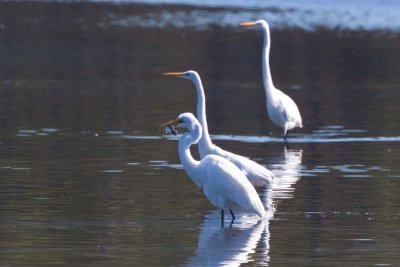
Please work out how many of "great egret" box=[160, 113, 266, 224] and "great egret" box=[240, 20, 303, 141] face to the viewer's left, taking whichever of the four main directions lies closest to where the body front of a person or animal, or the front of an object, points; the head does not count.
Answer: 2

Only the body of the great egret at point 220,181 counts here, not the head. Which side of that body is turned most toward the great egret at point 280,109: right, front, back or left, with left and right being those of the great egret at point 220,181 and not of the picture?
right

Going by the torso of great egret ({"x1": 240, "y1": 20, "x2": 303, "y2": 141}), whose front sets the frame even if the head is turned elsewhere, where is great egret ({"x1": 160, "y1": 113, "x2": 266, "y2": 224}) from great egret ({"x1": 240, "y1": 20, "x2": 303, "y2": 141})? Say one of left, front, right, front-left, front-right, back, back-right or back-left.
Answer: left

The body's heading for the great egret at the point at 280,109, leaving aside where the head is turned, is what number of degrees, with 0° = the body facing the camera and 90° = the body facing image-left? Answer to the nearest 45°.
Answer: approximately 90°

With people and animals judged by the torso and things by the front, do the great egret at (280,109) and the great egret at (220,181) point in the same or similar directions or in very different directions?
same or similar directions

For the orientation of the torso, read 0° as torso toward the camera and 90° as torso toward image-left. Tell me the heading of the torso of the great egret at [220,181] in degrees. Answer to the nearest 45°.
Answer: approximately 90°
